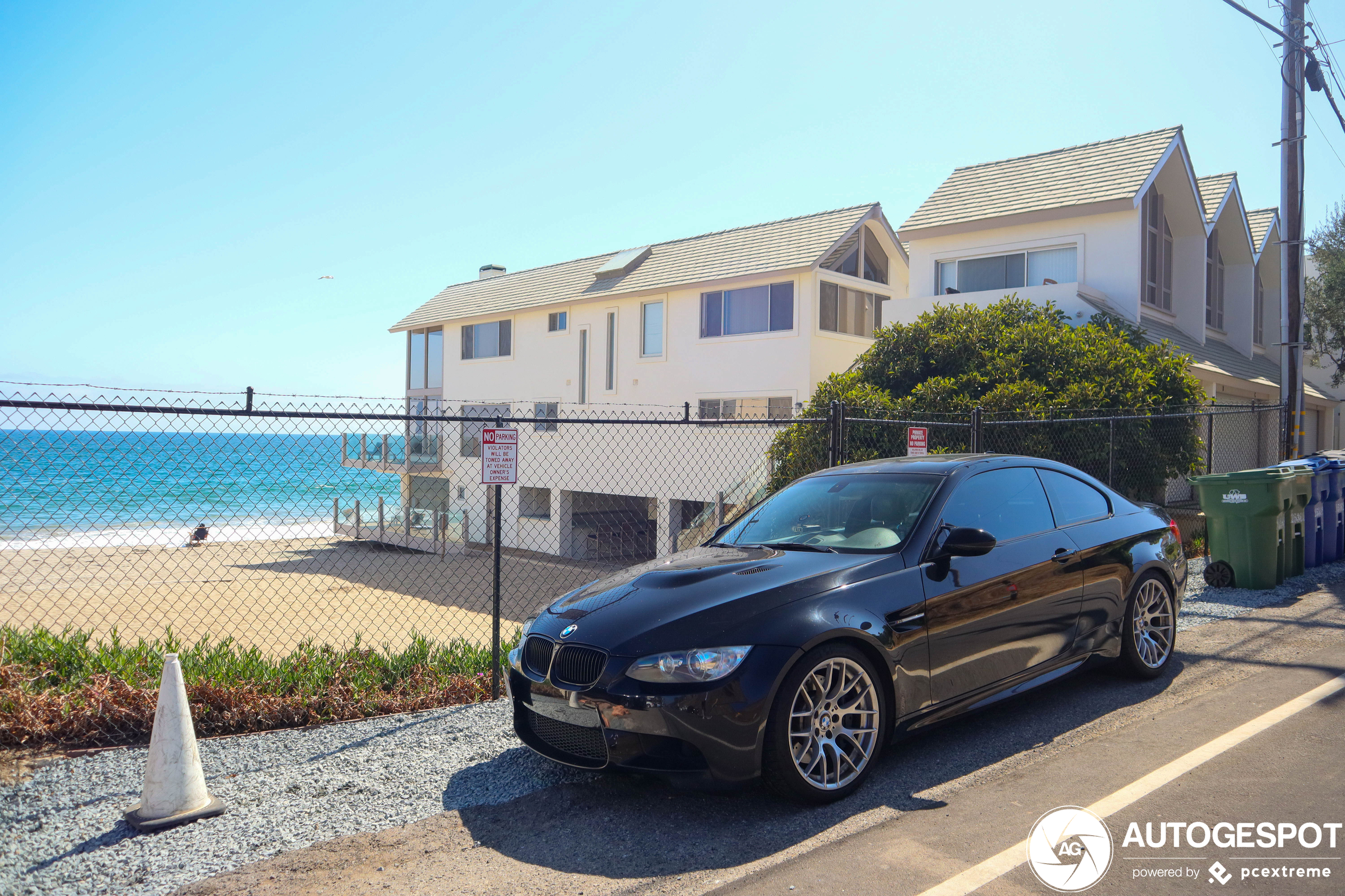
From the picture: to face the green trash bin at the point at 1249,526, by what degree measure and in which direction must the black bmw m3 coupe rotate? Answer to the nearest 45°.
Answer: approximately 180°

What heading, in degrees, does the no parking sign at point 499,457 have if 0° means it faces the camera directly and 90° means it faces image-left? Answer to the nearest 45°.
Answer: approximately 0°

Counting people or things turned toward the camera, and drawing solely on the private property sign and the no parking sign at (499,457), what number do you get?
2

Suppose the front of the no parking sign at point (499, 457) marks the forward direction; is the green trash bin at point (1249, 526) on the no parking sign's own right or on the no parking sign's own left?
on the no parking sign's own left

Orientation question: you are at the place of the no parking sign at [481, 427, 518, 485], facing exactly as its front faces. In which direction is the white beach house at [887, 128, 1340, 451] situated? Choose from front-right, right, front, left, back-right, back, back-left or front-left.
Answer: back-left

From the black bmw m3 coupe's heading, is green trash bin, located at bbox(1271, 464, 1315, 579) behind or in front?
behind

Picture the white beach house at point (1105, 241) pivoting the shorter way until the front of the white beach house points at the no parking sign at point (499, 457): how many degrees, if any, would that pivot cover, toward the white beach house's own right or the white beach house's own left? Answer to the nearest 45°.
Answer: approximately 45° to the white beach house's own right

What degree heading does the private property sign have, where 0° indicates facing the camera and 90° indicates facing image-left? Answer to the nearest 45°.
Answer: approximately 0°
